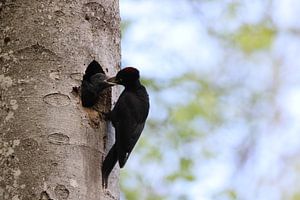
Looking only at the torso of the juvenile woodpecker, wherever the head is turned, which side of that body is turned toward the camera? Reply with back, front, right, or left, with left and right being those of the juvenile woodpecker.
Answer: right

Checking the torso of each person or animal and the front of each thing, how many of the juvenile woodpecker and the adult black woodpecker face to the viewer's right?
1

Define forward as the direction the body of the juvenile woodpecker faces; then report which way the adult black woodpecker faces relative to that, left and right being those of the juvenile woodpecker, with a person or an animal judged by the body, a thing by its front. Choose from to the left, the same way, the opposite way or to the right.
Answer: the opposite way

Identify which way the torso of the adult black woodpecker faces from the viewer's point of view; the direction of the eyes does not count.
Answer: to the viewer's left
